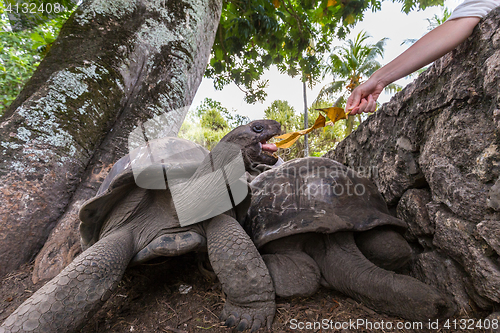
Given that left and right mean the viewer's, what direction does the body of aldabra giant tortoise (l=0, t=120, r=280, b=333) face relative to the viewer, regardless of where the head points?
facing the viewer and to the right of the viewer

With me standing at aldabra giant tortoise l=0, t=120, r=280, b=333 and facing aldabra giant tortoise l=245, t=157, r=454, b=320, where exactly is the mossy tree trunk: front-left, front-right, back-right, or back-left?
back-left

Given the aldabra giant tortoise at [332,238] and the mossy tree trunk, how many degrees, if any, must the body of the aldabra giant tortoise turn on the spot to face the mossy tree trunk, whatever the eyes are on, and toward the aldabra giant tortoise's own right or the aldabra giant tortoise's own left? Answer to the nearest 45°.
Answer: approximately 135° to the aldabra giant tortoise's own right

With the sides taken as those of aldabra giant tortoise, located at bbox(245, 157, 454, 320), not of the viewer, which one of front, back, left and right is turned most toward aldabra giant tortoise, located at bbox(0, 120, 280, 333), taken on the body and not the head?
right

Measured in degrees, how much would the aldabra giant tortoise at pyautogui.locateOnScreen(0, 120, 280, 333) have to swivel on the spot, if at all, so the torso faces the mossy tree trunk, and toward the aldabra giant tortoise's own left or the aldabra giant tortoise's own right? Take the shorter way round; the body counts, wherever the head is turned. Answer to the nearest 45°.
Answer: approximately 180°

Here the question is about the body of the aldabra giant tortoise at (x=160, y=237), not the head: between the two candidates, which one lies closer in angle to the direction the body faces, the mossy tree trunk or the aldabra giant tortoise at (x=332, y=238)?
the aldabra giant tortoise

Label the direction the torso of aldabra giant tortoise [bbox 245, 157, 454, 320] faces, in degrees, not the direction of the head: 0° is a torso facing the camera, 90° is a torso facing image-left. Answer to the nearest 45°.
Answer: approximately 315°

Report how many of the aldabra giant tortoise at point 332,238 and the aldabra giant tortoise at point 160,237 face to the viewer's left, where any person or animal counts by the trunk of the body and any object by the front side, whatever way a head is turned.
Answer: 0

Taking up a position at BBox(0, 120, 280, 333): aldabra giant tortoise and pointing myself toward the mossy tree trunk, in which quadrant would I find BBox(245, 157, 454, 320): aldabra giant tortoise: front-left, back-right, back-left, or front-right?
back-right
